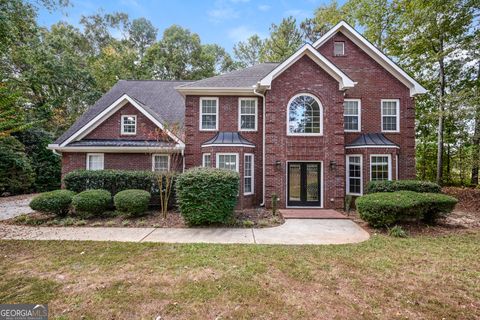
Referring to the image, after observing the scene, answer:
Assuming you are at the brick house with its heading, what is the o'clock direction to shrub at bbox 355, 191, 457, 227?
The shrub is roughly at 11 o'clock from the brick house.

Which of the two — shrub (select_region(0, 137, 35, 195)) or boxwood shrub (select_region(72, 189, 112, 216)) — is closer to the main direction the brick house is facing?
the boxwood shrub

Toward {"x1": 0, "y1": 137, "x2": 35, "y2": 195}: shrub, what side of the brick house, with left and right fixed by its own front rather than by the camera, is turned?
right

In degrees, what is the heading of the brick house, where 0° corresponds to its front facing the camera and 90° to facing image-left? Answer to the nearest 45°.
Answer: approximately 0°
